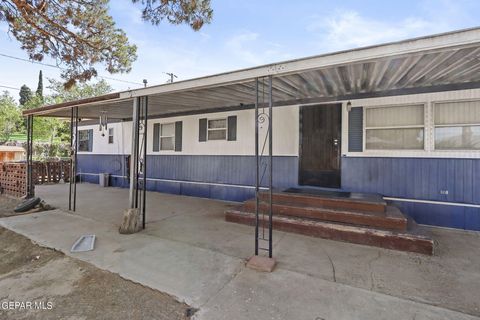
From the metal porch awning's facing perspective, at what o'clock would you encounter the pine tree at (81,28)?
The pine tree is roughly at 2 o'clock from the metal porch awning.

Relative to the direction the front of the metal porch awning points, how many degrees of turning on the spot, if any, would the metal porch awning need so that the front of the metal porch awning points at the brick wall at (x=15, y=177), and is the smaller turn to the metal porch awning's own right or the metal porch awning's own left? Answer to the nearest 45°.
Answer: approximately 45° to the metal porch awning's own right

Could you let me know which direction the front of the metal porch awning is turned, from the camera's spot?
facing the viewer and to the left of the viewer

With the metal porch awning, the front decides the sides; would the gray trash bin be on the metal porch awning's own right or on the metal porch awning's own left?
on the metal porch awning's own right
